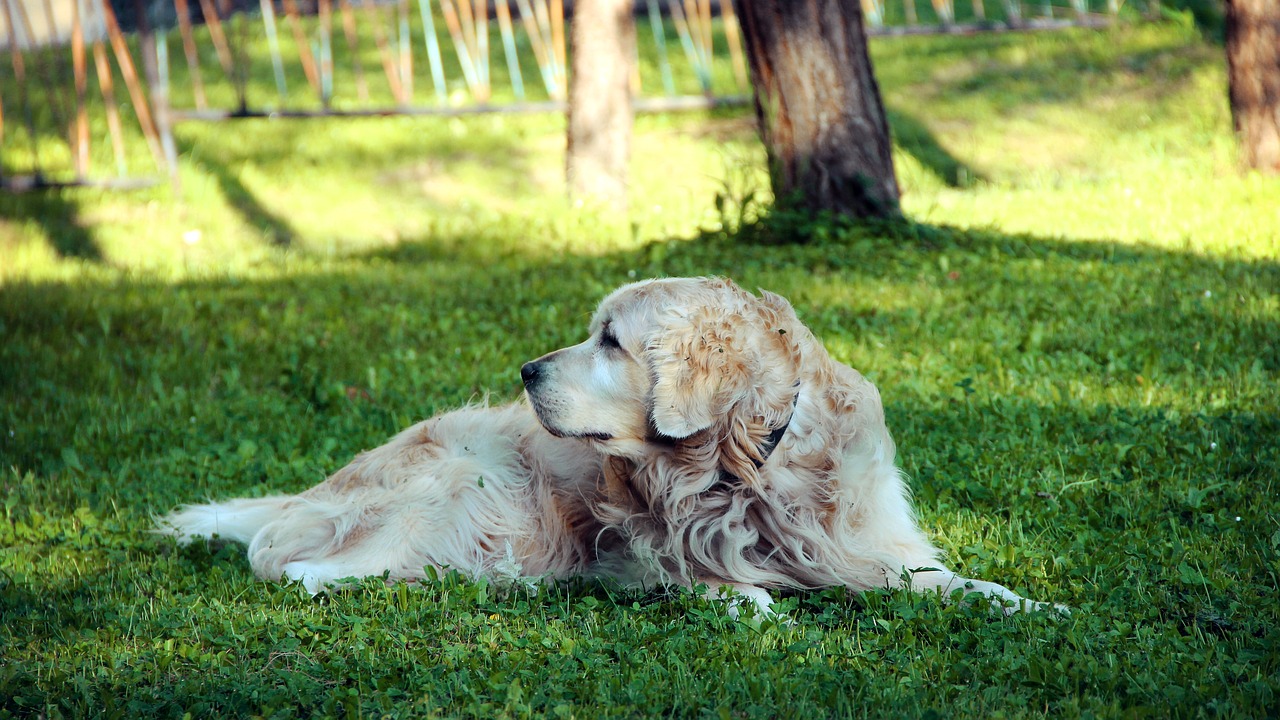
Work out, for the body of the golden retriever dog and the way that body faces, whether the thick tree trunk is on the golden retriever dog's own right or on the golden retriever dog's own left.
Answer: on the golden retriever dog's own left

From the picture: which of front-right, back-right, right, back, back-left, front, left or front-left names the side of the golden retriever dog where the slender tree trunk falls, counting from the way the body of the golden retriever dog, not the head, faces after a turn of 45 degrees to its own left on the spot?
left

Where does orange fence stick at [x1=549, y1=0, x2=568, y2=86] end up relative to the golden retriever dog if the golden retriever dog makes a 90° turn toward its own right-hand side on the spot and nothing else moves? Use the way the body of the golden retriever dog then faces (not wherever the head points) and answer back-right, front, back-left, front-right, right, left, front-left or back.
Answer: back-right

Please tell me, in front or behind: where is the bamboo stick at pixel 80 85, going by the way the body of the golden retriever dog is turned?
behind

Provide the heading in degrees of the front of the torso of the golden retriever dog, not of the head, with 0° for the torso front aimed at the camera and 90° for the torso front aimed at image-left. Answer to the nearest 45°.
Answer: approximately 315°

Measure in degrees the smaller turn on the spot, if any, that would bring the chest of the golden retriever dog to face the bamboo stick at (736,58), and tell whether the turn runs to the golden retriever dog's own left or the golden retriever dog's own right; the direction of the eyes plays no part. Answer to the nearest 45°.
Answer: approximately 135° to the golden retriever dog's own left
